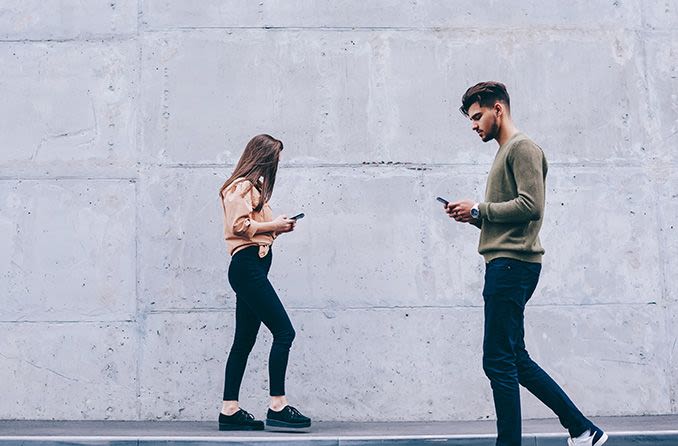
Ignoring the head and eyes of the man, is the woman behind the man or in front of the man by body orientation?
in front

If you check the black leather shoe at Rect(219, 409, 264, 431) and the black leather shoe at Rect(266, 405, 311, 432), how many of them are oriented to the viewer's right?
2

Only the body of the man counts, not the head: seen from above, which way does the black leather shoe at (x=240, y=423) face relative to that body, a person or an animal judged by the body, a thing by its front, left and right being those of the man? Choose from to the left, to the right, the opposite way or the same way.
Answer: the opposite way

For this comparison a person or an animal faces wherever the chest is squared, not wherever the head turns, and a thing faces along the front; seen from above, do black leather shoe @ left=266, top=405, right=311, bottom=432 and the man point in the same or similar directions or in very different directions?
very different directions

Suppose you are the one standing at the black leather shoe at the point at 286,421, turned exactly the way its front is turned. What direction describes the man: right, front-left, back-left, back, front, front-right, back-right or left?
front-right

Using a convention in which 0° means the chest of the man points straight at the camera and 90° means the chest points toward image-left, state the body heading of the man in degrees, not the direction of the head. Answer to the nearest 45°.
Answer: approximately 90°

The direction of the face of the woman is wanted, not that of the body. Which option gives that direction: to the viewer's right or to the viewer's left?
to the viewer's right

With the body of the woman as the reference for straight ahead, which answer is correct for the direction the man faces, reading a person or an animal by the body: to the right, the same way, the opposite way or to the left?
the opposite way

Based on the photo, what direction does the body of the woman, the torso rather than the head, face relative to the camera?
to the viewer's right

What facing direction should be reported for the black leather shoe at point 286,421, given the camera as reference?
facing to the right of the viewer

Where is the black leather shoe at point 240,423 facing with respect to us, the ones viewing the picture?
facing to the right of the viewer
